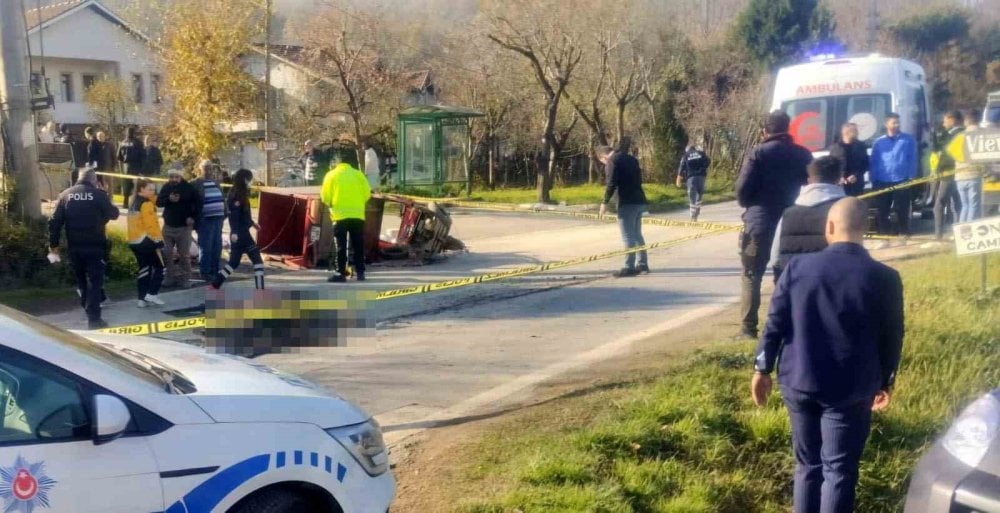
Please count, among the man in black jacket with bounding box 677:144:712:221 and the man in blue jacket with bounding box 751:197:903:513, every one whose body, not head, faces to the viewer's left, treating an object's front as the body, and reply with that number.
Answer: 0

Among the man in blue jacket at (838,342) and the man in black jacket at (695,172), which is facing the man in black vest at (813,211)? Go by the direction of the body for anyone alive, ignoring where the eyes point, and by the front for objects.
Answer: the man in blue jacket

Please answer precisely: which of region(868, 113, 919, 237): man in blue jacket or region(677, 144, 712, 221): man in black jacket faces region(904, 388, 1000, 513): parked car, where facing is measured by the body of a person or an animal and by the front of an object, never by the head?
the man in blue jacket

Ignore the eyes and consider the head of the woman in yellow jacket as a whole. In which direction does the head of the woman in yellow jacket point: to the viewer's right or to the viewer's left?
to the viewer's right

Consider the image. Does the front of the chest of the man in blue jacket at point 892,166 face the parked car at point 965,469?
yes

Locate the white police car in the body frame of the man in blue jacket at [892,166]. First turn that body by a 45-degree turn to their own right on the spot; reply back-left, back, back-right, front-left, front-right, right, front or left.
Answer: front-left

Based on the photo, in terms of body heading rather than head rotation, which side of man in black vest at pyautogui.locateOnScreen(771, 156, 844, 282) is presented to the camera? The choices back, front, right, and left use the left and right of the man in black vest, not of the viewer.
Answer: back

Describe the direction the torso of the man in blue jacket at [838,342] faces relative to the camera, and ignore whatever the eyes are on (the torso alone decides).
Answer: away from the camera

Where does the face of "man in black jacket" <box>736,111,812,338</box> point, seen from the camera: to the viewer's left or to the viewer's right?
to the viewer's left

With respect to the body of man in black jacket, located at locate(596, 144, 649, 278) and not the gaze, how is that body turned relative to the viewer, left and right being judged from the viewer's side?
facing to the left of the viewer

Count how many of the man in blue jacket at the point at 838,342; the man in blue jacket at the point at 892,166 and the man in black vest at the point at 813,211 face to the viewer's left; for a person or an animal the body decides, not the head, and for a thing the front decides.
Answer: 0

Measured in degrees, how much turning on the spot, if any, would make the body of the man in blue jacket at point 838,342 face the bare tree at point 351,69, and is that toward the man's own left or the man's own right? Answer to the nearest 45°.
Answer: approximately 45° to the man's own left

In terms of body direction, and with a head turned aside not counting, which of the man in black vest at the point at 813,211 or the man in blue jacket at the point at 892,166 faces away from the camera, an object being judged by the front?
the man in black vest

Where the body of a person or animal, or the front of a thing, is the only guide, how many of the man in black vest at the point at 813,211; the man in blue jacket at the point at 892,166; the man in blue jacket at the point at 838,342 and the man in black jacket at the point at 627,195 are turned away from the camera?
2

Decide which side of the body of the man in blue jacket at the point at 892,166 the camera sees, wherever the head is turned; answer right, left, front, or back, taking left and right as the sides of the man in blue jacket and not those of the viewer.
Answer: front

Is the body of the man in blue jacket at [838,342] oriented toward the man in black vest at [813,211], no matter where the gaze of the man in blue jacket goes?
yes
